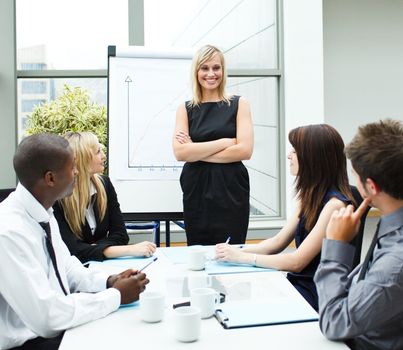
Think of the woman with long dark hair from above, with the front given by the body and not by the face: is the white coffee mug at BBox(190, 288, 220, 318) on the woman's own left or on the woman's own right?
on the woman's own left

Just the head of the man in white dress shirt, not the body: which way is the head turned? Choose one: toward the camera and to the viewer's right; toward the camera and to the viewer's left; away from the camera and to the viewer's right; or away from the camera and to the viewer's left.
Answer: away from the camera and to the viewer's right

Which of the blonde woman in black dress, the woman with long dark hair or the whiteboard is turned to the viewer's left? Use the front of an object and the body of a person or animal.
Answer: the woman with long dark hair

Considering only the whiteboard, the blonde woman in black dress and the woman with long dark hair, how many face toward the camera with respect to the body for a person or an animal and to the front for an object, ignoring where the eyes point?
2

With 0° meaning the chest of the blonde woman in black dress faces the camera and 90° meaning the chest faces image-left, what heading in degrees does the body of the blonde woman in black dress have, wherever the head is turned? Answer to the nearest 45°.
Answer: approximately 0°

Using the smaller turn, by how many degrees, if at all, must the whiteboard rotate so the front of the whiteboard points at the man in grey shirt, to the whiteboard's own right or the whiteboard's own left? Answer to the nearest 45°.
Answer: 0° — it already faces them

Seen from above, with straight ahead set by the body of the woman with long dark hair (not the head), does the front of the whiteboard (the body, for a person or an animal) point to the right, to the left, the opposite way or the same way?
to the left

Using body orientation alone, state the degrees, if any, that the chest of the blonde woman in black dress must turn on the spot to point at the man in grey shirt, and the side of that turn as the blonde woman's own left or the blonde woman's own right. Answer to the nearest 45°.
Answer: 0° — they already face them

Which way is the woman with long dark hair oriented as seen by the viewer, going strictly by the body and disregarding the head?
to the viewer's left

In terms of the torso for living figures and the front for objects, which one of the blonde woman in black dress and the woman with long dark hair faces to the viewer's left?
the woman with long dark hair
